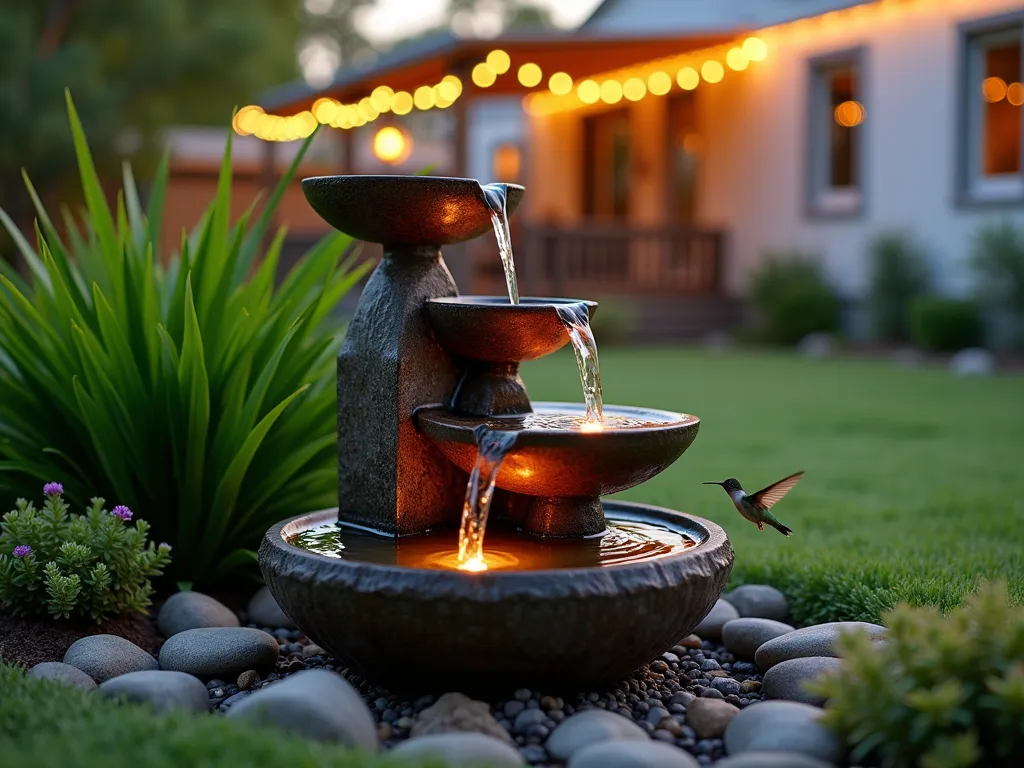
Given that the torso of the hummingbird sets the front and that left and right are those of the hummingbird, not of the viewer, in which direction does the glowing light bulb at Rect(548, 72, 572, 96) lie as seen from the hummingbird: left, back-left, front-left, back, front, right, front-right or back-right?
right

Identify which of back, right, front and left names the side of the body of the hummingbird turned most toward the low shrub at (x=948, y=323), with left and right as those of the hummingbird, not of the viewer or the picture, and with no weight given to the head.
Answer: right

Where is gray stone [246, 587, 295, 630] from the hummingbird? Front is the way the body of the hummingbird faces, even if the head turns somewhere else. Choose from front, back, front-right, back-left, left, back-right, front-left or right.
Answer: front

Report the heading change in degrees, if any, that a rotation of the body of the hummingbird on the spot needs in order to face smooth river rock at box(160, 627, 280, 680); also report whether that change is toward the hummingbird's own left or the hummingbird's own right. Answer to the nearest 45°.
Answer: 0° — it already faces it

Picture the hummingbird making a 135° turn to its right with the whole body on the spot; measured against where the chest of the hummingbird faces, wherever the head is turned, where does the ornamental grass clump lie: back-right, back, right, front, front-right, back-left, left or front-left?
back-left

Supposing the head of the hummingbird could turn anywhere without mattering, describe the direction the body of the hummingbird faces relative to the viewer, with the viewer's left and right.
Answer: facing to the left of the viewer

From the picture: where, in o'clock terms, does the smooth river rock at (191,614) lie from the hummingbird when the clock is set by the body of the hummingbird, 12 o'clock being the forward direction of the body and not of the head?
The smooth river rock is roughly at 12 o'clock from the hummingbird.

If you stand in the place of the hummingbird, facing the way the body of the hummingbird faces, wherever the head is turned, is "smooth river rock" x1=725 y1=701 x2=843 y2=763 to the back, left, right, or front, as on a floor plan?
left

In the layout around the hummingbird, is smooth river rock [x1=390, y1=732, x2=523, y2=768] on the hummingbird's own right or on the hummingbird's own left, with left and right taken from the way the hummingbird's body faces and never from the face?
on the hummingbird's own left

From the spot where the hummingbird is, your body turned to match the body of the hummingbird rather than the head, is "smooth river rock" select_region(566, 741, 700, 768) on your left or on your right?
on your left

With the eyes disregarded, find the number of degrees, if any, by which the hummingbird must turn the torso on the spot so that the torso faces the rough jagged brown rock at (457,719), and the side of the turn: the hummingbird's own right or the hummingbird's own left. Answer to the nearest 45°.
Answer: approximately 45° to the hummingbird's own left

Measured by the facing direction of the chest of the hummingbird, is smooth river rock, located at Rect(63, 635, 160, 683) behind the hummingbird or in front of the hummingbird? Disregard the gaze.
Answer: in front

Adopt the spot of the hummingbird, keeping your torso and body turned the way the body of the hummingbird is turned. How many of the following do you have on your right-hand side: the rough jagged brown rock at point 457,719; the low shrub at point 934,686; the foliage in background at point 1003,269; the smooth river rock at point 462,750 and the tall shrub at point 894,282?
2

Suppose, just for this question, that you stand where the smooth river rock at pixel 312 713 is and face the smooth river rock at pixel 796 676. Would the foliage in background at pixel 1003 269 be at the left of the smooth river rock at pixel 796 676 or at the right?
left

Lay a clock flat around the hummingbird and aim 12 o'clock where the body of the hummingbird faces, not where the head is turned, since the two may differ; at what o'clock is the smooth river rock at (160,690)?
The smooth river rock is roughly at 11 o'clock from the hummingbird.

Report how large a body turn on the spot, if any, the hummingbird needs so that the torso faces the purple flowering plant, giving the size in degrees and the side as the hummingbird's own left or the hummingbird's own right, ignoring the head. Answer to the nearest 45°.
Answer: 0° — it already faces it
